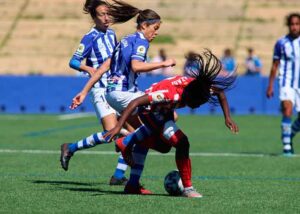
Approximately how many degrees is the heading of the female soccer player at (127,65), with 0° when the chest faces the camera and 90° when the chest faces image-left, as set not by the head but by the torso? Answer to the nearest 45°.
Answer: approximately 270°

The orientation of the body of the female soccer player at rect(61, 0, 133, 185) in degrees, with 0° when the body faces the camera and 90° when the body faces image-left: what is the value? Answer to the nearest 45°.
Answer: approximately 315°

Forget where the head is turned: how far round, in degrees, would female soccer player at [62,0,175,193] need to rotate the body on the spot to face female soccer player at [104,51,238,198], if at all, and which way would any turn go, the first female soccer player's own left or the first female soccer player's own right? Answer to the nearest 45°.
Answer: approximately 45° to the first female soccer player's own right

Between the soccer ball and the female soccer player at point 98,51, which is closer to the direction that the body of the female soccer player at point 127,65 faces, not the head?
the soccer ball
